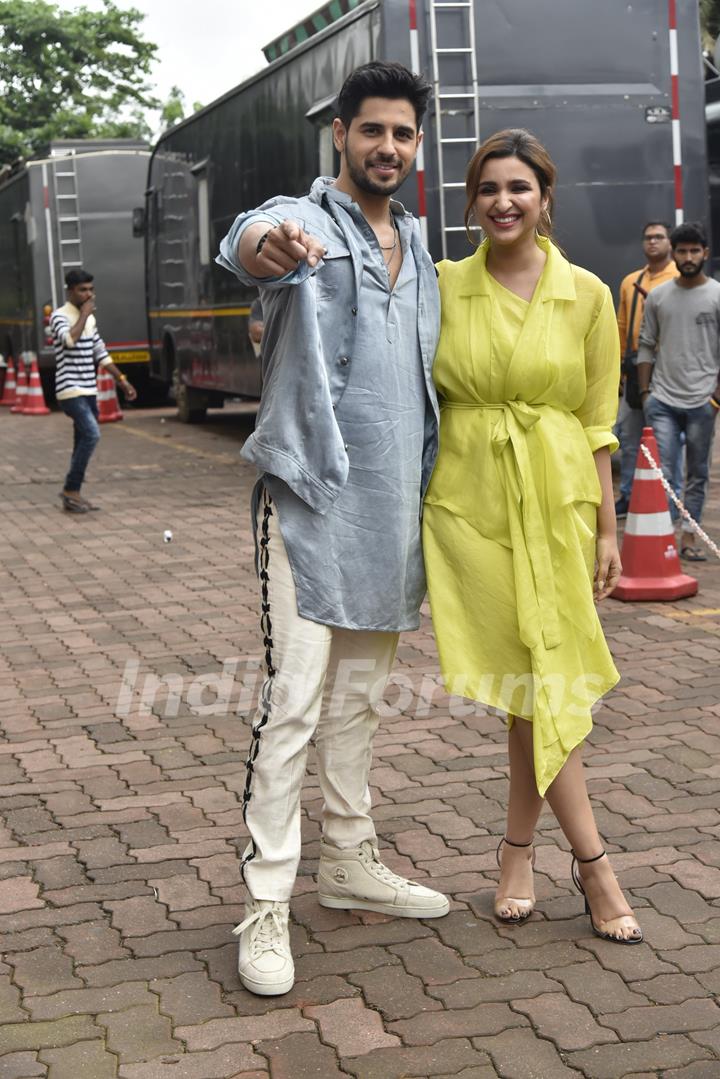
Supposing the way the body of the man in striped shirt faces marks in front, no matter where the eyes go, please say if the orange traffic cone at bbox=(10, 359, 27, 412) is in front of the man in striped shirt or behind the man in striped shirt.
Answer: behind

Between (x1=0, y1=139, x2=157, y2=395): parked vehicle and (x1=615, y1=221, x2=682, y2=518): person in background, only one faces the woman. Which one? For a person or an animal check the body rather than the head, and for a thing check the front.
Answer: the person in background

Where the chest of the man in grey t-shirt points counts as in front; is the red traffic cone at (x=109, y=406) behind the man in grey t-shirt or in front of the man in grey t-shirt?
behind

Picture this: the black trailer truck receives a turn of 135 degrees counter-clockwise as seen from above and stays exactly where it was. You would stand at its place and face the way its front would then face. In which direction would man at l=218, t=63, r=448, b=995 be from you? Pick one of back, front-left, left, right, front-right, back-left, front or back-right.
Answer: front

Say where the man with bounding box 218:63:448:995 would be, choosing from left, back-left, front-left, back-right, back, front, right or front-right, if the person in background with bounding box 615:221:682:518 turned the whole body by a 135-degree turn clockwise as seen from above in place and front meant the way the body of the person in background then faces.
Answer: back-left

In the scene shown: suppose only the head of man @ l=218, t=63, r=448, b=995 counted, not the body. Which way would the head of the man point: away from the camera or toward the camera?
toward the camera

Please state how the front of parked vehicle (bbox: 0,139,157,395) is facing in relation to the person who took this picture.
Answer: facing away from the viewer and to the left of the viewer

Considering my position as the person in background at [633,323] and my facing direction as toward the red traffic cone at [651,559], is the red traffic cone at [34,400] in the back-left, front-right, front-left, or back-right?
back-right

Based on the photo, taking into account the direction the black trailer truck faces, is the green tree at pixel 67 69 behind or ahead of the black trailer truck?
ahead

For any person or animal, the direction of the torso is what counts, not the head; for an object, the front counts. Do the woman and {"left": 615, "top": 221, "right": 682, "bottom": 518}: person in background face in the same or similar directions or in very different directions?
same or similar directions

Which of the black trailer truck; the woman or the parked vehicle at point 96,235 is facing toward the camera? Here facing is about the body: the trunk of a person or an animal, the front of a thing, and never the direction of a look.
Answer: the woman

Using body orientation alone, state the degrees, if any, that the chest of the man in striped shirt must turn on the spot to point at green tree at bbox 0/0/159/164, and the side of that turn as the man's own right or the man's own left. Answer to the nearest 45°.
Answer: approximately 135° to the man's own left

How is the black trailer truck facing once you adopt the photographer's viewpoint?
facing away from the viewer and to the left of the viewer

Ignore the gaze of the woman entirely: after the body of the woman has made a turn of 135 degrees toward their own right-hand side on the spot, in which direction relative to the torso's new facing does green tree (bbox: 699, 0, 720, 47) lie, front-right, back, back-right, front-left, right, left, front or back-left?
front-right

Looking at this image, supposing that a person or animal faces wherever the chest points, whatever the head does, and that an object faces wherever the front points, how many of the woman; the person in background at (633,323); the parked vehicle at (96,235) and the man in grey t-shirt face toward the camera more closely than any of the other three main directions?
3

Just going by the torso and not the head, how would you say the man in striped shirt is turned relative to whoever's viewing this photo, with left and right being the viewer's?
facing the viewer and to the right of the viewer

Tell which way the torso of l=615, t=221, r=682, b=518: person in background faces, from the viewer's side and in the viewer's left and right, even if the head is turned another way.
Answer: facing the viewer

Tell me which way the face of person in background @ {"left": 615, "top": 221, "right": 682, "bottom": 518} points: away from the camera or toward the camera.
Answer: toward the camera

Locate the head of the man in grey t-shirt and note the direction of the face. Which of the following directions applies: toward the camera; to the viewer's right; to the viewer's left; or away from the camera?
toward the camera
